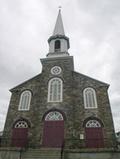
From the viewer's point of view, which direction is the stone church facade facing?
toward the camera
